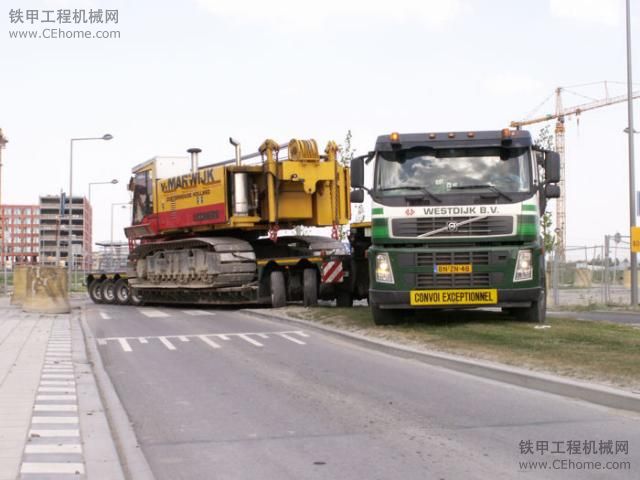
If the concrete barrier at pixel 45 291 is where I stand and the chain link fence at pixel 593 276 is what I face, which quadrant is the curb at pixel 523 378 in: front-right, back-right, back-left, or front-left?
front-right

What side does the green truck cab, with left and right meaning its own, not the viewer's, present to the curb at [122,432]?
front

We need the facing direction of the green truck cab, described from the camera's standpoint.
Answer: facing the viewer

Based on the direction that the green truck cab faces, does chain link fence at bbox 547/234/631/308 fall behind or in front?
behind

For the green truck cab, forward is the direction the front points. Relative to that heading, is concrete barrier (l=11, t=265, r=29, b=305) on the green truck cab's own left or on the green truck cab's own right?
on the green truck cab's own right

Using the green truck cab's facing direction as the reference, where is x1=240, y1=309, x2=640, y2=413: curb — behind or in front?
in front

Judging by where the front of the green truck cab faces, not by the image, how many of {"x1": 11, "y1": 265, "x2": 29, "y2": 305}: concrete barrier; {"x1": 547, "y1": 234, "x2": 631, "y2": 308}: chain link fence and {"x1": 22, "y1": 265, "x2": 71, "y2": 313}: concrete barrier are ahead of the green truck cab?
0

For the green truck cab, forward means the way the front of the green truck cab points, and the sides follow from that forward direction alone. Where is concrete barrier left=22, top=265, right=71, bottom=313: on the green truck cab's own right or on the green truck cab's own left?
on the green truck cab's own right

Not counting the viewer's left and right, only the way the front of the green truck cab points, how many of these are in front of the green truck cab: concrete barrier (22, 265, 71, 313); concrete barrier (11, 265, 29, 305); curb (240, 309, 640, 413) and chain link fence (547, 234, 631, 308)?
1

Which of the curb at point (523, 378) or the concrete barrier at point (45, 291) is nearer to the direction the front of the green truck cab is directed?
the curb

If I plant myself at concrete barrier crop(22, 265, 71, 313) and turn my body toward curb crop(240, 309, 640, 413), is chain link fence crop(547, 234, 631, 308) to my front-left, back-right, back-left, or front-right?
front-left
